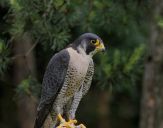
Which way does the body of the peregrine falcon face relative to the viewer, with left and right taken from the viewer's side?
facing the viewer and to the right of the viewer

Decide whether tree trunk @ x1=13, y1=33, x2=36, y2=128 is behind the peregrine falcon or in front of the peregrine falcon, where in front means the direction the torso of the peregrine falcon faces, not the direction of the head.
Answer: behind

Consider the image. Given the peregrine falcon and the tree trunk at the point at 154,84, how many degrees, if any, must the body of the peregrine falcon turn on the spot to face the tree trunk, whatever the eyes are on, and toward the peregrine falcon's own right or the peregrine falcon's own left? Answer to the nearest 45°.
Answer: approximately 90° to the peregrine falcon's own left
